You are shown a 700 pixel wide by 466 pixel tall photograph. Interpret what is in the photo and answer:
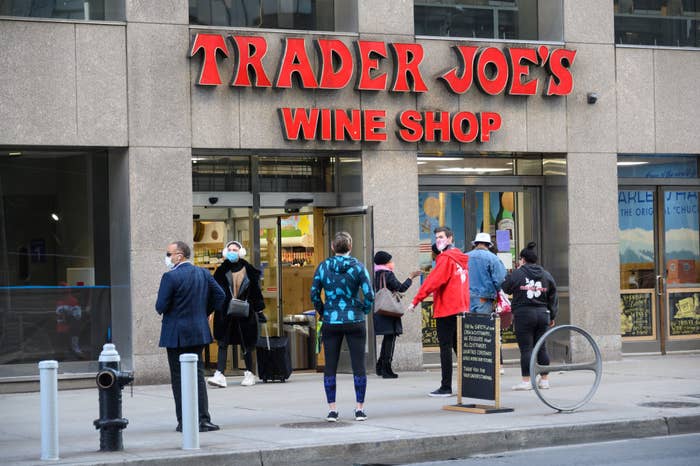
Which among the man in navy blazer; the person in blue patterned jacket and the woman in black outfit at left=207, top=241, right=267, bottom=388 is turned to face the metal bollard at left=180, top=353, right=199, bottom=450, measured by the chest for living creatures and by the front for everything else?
the woman in black outfit

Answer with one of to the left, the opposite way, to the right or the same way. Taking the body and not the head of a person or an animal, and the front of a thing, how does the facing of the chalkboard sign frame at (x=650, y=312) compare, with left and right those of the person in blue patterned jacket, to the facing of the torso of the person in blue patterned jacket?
the opposite way

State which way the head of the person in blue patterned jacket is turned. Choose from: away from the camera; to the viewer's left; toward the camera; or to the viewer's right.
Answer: away from the camera

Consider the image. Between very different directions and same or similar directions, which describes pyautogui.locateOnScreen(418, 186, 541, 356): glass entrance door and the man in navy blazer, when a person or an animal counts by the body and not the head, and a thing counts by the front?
very different directions

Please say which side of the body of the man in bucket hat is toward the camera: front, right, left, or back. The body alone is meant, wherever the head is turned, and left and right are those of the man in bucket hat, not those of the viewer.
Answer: back

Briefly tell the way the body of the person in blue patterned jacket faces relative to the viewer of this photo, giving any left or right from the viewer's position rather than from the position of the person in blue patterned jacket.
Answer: facing away from the viewer

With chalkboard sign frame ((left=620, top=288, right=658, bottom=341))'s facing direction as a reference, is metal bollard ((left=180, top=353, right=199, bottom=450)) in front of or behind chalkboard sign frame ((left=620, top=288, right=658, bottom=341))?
in front

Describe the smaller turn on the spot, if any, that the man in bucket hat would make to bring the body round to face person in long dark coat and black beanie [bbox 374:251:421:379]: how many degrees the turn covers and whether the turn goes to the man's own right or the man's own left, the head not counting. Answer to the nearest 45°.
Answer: approximately 45° to the man's own left

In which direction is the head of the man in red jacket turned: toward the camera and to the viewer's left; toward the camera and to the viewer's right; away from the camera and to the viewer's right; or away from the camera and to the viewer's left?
toward the camera and to the viewer's left

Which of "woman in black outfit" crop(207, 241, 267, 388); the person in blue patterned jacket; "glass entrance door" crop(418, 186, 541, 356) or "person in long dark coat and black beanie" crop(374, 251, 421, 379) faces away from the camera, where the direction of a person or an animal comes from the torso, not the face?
the person in blue patterned jacket
